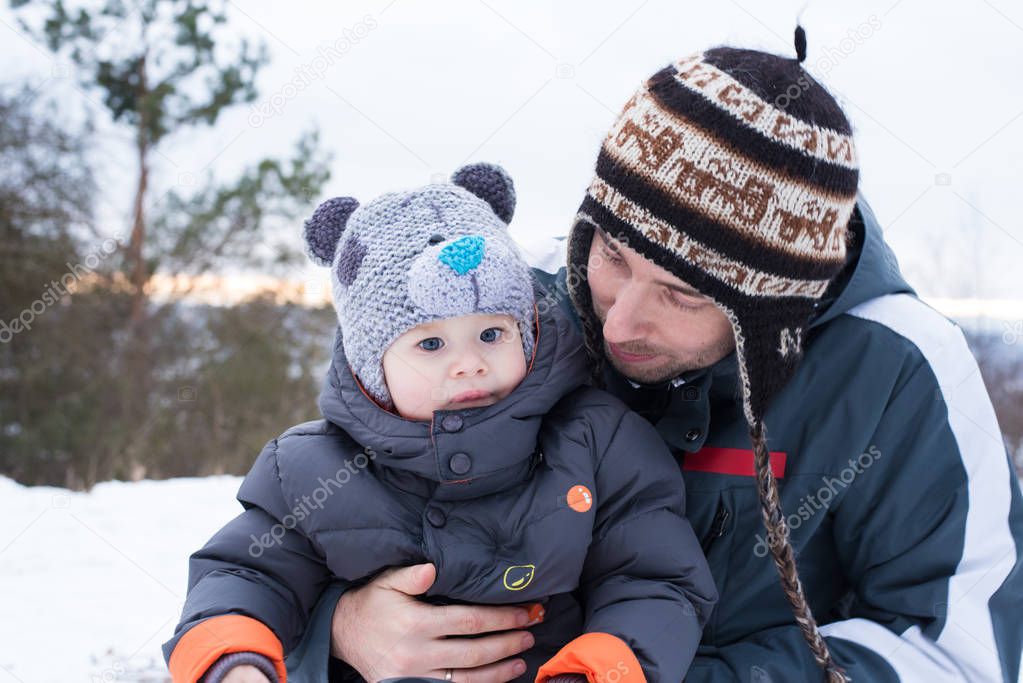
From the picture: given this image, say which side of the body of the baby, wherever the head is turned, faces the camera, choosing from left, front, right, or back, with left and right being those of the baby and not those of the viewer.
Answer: front

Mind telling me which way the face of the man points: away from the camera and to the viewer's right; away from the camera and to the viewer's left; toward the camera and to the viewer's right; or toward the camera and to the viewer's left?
toward the camera and to the viewer's left
